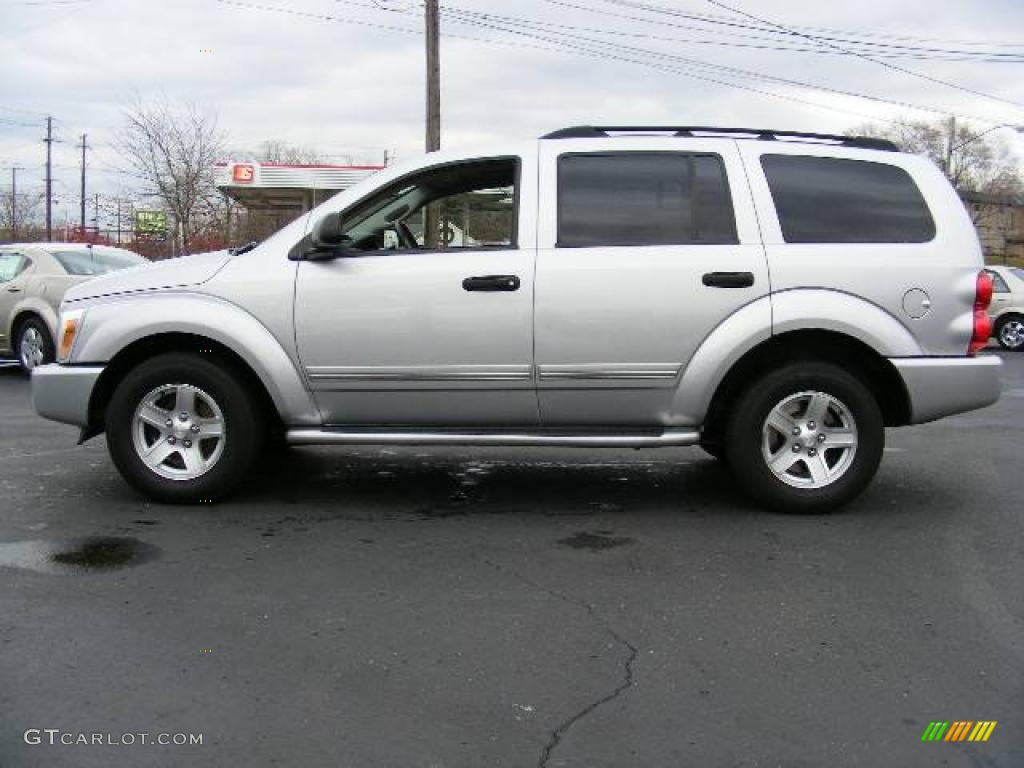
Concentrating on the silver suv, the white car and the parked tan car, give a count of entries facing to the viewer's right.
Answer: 1

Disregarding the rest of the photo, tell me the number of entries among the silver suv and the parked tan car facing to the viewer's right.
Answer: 0

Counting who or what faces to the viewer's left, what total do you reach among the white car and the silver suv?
1

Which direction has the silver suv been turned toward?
to the viewer's left

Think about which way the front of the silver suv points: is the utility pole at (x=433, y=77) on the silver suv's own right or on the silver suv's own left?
on the silver suv's own right

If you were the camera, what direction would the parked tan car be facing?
facing away from the viewer and to the left of the viewer

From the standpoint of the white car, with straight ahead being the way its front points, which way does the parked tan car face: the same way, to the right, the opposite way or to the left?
the opposite way
